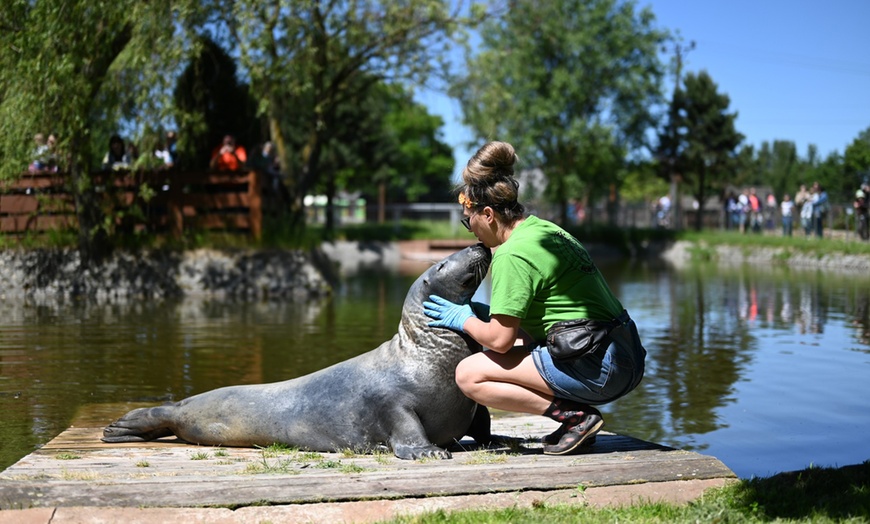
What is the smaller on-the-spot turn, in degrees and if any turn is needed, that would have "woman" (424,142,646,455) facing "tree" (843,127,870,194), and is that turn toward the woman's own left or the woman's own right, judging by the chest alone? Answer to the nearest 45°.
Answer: approximately 90° to the woman's own right

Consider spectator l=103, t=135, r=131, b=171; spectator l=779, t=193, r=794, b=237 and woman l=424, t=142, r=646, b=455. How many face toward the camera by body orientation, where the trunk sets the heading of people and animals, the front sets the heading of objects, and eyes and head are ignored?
2

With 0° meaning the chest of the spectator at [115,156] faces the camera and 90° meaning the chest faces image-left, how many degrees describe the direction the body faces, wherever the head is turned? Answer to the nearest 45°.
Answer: approximately 0°

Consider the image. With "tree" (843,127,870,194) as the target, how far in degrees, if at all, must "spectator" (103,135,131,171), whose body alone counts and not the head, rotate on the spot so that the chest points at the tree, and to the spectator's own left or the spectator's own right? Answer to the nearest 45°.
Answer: approximately 135° to the spectator's own left

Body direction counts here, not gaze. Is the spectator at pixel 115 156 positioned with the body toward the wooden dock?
yes

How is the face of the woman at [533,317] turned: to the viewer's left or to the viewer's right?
to the viewer's left

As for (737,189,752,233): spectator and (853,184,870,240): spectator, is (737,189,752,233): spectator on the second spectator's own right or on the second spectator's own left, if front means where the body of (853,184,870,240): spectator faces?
on the second spectator's own right

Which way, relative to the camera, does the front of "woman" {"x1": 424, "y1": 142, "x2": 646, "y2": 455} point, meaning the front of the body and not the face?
to the viewer's left

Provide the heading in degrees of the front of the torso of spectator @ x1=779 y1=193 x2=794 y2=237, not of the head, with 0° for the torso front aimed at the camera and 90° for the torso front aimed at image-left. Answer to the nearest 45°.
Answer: approximately 0°

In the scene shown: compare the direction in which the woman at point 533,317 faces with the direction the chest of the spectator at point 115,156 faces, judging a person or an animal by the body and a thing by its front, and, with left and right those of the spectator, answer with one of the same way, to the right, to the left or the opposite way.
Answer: to the right

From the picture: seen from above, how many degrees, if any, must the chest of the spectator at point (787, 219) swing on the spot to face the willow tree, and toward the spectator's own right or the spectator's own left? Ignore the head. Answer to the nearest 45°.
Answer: approximately 45° to the spectator's own right
